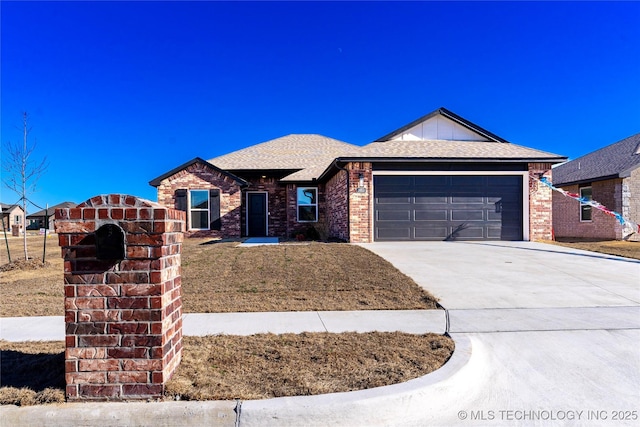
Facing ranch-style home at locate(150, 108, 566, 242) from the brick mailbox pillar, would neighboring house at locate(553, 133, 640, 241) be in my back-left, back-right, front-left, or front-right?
front-right

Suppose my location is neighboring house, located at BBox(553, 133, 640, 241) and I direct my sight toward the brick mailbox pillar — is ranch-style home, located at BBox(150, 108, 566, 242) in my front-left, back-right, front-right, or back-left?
front-right

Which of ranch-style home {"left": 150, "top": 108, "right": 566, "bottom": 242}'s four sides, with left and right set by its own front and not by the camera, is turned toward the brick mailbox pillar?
front

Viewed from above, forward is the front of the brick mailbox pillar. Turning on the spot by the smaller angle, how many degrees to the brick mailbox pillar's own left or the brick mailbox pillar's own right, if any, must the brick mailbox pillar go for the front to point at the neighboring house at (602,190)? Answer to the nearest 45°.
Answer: approximately 90° to the brick mailbox pillar's own left

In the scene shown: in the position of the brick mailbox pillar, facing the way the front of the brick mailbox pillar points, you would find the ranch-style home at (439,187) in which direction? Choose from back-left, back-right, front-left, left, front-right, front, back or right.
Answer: back-left

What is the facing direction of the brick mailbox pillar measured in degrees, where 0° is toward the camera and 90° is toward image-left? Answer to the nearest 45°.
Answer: approximately 0°

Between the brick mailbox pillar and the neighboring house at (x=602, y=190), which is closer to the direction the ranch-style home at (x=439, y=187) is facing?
the brick mailbox pillar

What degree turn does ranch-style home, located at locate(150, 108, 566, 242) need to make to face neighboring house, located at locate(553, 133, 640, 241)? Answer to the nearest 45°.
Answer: approximately 135° to its left

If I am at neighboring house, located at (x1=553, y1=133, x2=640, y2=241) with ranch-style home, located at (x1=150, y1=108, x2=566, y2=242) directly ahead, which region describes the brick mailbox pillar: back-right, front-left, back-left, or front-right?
front-left

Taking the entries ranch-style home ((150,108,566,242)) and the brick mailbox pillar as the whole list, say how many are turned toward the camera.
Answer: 2
